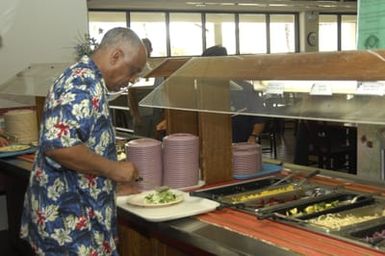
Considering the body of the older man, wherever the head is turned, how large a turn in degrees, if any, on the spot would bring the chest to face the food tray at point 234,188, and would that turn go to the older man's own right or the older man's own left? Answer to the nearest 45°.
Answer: approximately 45° to the older man's own left

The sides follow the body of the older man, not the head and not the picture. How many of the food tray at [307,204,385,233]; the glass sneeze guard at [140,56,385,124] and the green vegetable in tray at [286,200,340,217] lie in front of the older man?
3

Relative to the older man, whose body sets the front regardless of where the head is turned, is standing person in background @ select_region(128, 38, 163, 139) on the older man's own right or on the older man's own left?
on the older man's own left

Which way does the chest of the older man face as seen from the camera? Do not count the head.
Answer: to the viewer's right

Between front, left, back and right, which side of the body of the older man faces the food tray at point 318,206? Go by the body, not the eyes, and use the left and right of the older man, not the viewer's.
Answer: front

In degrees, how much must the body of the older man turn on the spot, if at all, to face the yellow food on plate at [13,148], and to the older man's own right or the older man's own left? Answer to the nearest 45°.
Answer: approximately 90° to the older man's own left

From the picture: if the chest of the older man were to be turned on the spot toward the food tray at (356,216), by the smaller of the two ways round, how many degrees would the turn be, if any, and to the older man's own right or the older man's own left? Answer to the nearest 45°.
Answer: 0° — they already face it

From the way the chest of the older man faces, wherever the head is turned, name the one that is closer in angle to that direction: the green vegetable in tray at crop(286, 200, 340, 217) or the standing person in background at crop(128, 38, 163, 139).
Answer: the green vegetable in tray

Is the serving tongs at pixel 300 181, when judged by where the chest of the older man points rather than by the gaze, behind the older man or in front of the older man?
in front

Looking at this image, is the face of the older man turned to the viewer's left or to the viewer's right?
to the viewer's right

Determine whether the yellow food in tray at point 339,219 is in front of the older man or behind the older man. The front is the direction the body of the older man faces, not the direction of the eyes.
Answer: in front

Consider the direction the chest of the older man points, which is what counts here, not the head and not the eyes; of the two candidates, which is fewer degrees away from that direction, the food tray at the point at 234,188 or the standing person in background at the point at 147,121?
the food tray
